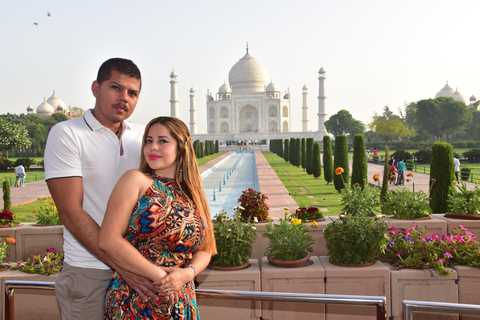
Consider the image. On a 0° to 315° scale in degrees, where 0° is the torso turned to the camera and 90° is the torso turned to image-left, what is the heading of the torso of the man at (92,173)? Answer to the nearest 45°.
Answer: approximately 315°

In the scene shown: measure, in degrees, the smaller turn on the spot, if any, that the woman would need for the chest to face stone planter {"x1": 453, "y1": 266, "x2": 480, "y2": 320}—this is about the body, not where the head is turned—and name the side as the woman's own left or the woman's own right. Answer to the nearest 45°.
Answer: approximately 90° to the woman's own left

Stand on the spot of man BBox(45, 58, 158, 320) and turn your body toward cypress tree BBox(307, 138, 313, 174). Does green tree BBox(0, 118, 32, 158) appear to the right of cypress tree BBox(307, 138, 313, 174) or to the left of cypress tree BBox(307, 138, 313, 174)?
left

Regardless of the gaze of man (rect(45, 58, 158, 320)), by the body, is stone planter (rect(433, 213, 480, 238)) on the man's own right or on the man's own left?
on the man's own left

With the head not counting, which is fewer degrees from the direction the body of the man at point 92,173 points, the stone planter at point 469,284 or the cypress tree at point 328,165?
the stone planter
